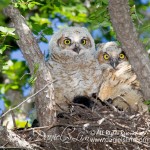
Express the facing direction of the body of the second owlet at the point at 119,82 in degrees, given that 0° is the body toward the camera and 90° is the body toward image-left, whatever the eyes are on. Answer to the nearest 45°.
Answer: approximately 45°

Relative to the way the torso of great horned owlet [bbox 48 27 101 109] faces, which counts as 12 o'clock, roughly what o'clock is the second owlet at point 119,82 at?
The second owlet is roughly at 9 o'clock from the great horned owlet.

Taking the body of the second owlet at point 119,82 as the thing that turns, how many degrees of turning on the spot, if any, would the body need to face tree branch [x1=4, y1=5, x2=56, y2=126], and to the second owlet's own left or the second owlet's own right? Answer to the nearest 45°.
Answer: approximately 90° to the second owlet's own right

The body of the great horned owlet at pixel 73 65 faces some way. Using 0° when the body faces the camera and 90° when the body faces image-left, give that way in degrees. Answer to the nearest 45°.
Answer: approximately 0°

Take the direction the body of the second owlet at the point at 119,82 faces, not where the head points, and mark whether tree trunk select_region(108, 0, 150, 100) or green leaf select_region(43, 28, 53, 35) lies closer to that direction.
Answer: the green leaf
